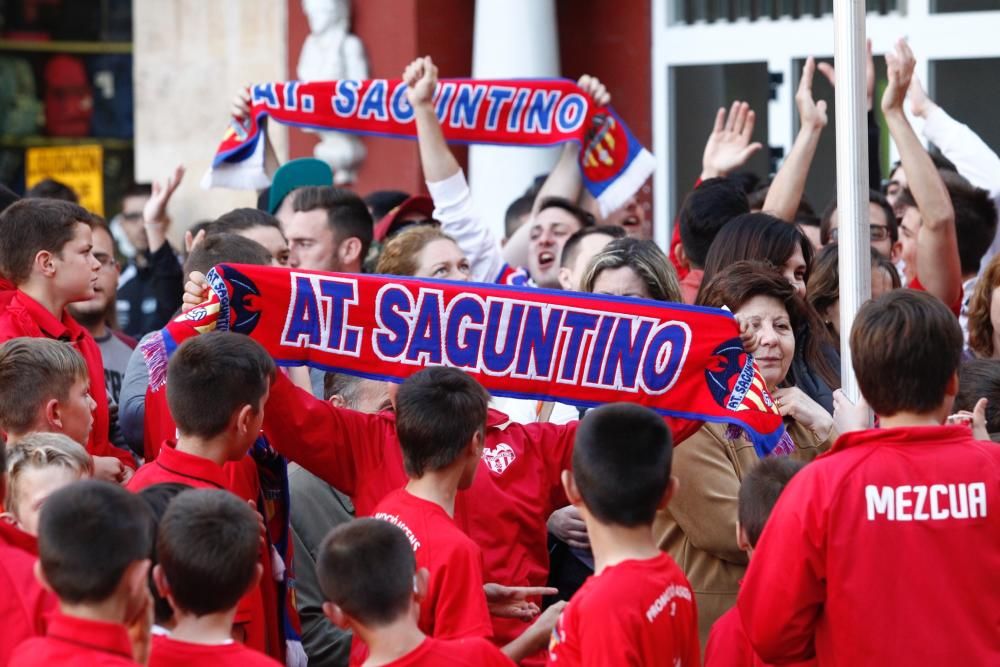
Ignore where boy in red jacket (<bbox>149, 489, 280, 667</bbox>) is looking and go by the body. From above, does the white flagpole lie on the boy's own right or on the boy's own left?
on the boy's own right

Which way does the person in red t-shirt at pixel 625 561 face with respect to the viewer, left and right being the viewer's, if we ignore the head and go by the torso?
facing away from the viewer and to the left of the viewer

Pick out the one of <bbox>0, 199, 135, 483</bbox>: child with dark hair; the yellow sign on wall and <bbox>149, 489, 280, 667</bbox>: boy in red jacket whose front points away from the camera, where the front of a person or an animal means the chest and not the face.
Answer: the boy in red jacket

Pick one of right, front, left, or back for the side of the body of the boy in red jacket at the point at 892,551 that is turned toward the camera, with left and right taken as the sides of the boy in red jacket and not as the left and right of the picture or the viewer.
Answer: back

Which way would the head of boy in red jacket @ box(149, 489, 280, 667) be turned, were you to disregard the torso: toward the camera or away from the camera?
away from the camera

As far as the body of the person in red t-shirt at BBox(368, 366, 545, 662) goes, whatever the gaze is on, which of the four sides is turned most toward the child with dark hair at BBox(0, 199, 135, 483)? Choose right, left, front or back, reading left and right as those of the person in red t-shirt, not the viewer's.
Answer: left

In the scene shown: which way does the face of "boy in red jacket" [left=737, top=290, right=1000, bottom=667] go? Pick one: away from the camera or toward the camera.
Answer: away from the camera

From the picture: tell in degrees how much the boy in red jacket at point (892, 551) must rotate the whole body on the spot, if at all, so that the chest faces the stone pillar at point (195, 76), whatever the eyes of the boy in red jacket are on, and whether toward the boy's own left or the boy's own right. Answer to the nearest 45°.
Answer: approximately 45° to the boy's own left

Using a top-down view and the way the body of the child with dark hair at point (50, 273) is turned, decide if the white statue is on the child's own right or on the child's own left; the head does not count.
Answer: on the child's own left

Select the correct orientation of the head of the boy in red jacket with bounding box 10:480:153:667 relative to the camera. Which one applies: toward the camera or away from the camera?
away from the camera

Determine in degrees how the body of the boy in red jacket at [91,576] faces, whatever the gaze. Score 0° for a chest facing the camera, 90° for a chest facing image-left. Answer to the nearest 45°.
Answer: approximately 225°
